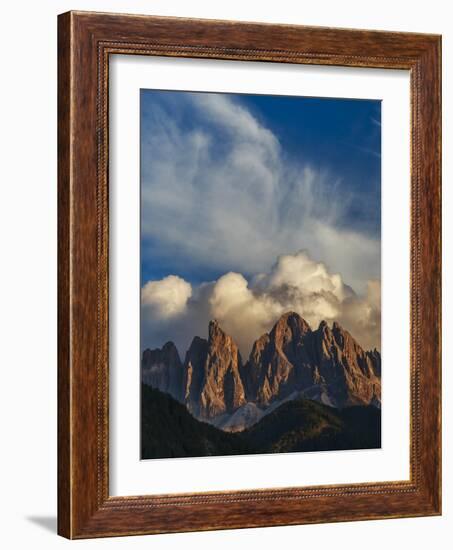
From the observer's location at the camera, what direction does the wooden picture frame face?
facing the viewer and to the right of the viewer
